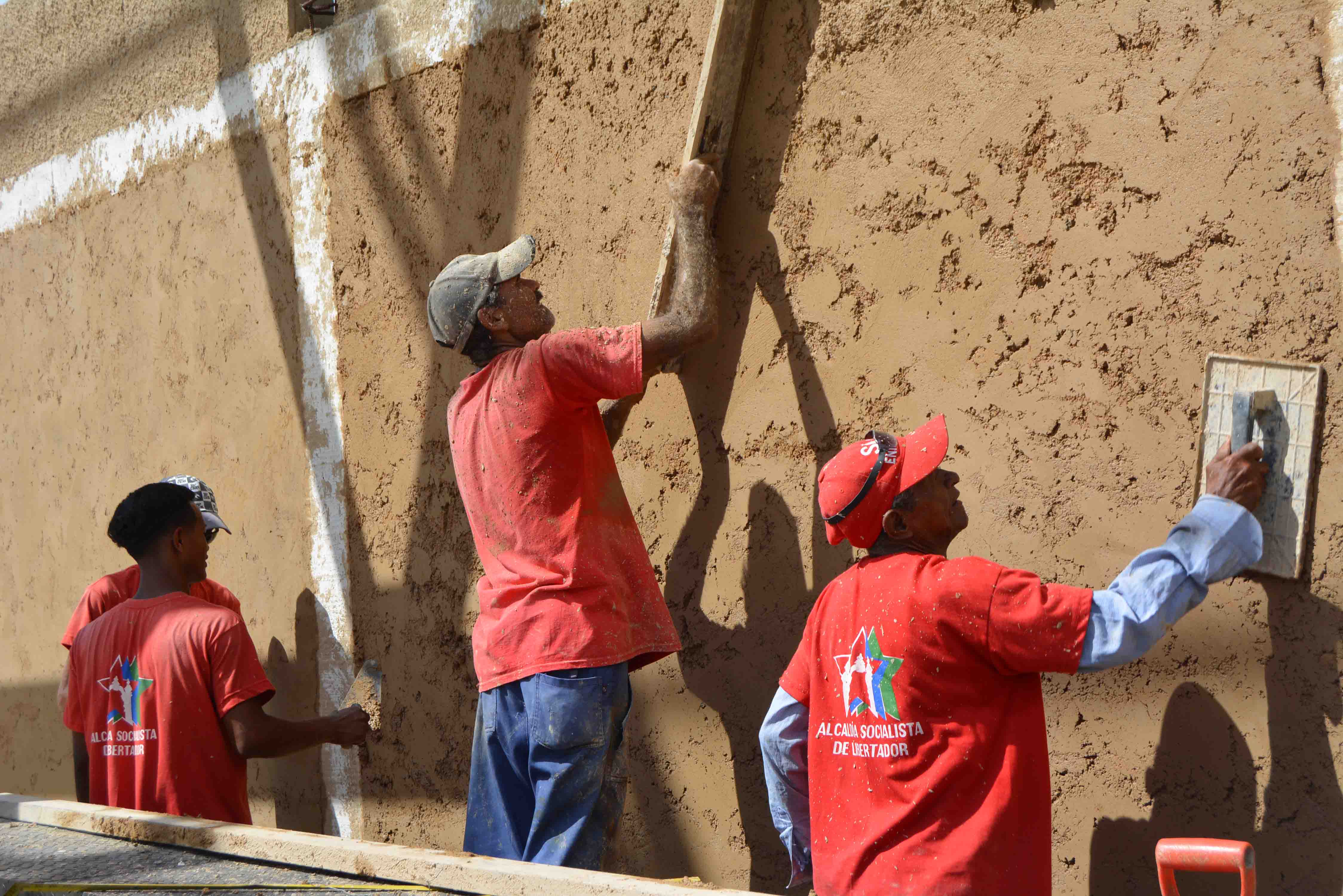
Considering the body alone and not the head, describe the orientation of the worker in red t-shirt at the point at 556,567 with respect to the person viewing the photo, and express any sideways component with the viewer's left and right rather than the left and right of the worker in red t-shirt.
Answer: facing away from the viewer and to the right of the viewer

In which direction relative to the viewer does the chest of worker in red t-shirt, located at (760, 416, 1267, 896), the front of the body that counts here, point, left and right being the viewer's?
facing away from the viewer and to the right of the viewer

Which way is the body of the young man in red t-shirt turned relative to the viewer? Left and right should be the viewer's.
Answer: facing away from the viewer and to the right of the viewer

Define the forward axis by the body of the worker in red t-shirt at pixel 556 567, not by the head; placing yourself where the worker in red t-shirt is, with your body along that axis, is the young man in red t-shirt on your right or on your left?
on your left

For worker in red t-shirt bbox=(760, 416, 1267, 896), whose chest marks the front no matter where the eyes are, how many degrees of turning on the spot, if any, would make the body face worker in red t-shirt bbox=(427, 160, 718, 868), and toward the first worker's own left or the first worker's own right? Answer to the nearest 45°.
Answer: approximately 90° to the first worker's own left

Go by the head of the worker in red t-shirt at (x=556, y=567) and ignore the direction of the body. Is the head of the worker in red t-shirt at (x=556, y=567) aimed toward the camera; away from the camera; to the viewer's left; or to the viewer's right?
to the viewer's right
